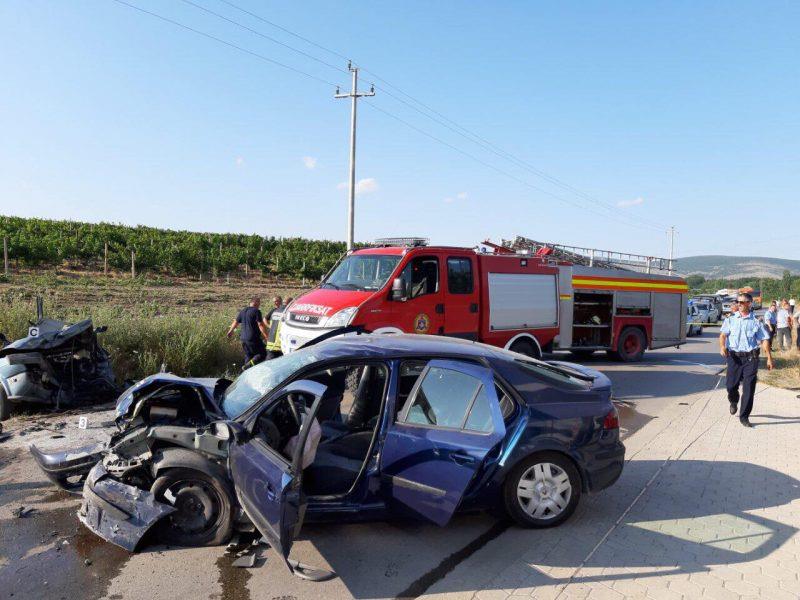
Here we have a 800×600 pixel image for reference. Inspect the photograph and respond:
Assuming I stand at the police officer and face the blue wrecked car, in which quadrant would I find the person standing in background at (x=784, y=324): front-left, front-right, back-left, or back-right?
back-right

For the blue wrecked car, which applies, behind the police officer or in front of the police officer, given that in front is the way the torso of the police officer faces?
in front

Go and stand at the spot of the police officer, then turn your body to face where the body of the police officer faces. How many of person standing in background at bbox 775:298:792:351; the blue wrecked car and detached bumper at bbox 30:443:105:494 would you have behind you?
1

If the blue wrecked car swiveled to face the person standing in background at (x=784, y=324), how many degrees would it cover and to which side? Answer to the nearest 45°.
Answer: approximately 135° to its right

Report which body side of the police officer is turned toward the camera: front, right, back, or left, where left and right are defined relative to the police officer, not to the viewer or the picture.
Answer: front

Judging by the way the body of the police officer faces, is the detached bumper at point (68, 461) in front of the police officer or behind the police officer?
in front

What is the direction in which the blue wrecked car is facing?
to the viewer's left

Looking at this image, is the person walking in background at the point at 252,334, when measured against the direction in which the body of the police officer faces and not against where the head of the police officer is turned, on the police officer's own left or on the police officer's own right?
on the police officer's own right

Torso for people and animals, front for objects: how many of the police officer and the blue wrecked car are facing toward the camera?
1

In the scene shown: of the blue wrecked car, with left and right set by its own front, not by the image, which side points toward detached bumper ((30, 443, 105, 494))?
front

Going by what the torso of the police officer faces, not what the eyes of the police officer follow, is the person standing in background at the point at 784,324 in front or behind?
behind
